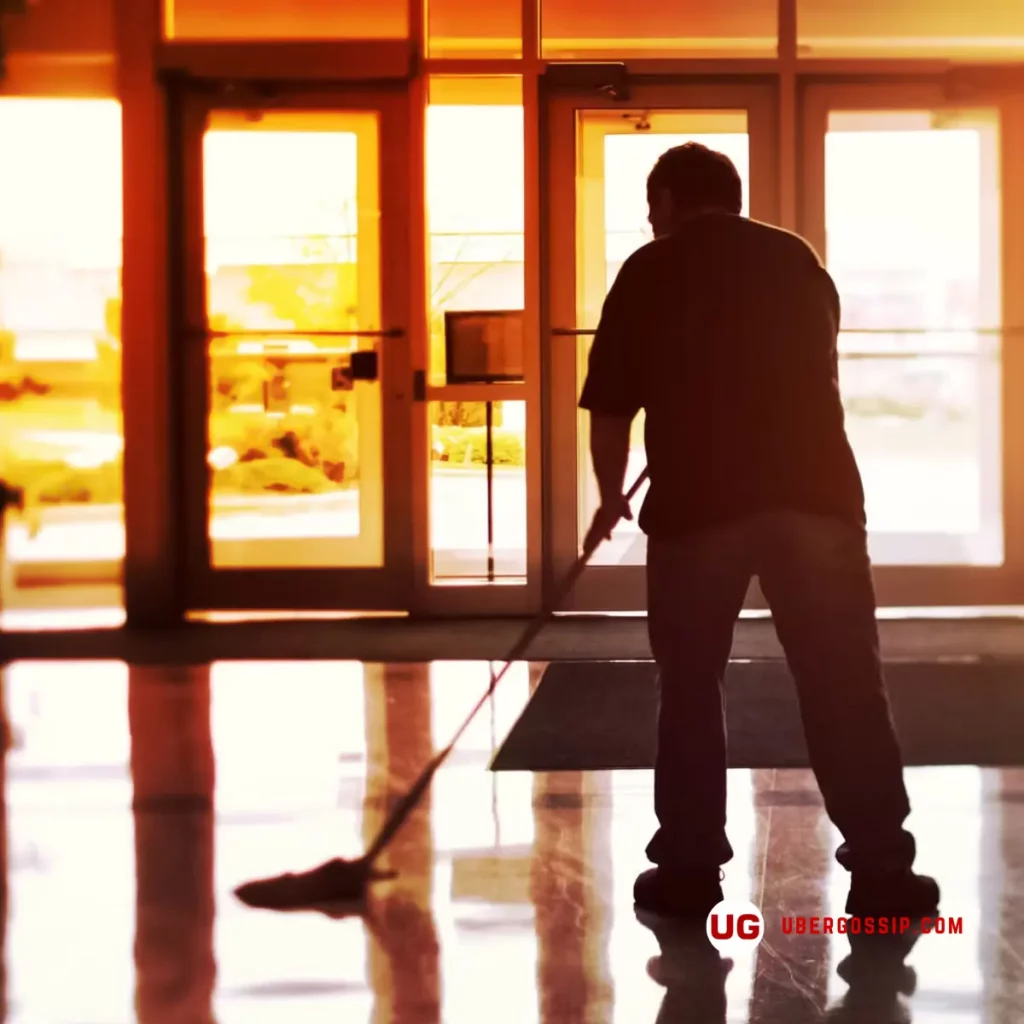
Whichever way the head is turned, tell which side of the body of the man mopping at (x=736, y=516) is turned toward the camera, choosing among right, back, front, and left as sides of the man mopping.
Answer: back

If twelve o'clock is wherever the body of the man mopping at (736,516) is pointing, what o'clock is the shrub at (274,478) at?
The shrub is roughly at 11 o'clock from the man mopping.

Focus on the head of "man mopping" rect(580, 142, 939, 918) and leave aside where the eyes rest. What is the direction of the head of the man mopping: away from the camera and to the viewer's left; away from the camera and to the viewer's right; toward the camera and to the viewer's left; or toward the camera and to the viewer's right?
away from the camera and to the viewer's left

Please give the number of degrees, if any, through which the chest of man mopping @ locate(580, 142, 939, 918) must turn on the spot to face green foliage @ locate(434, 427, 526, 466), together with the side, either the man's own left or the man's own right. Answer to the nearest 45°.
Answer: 0° — they already face it

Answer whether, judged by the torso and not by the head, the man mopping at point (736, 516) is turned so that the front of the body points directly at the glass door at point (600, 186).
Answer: yes
